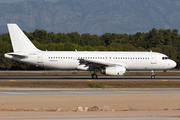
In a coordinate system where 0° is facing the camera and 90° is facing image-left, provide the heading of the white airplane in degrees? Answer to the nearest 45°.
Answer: approximately 270°
